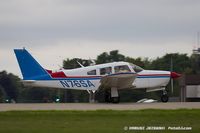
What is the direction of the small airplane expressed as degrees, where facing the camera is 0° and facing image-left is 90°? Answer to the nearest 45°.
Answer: approximately 270°
